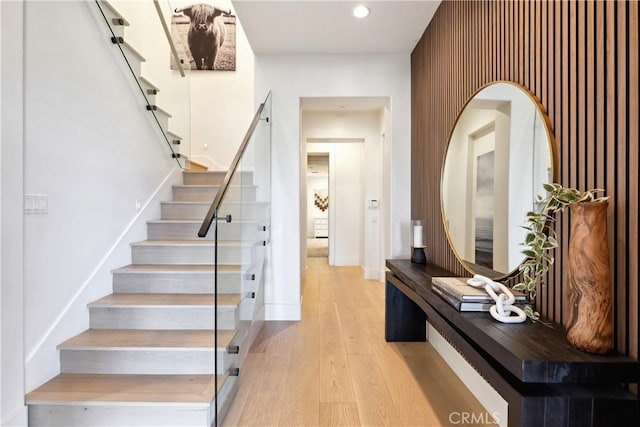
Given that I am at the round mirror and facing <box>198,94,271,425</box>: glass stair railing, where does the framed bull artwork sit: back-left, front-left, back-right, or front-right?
front-right

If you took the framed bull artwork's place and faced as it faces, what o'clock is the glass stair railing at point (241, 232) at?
The glass stair railing is roughly at 12 o'clock from the framed bull artwork.

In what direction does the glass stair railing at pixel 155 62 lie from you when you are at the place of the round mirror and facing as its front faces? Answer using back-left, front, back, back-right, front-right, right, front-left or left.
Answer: front-right

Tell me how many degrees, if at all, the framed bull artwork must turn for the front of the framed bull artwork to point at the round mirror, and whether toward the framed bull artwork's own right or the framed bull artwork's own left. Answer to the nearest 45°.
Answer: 0° — it already faces it

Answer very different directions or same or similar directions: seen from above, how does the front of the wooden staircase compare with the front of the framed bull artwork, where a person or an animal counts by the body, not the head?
same or similar directions

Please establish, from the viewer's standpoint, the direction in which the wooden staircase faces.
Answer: facing the viewer

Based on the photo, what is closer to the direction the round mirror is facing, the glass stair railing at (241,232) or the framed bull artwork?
the glass stair railing

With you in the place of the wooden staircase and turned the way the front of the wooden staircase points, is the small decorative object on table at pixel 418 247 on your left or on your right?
on your left

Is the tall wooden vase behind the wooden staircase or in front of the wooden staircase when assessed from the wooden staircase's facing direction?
in front

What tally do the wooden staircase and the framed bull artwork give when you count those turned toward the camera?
2

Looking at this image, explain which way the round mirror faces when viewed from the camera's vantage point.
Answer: facing the viewer and to the left of the viewer

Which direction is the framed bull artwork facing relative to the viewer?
toward the camera

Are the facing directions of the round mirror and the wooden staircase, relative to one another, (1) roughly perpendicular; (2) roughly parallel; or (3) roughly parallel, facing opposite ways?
roughly perpendicular

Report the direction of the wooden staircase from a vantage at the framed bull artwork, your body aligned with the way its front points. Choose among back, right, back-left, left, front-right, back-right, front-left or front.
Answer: front
